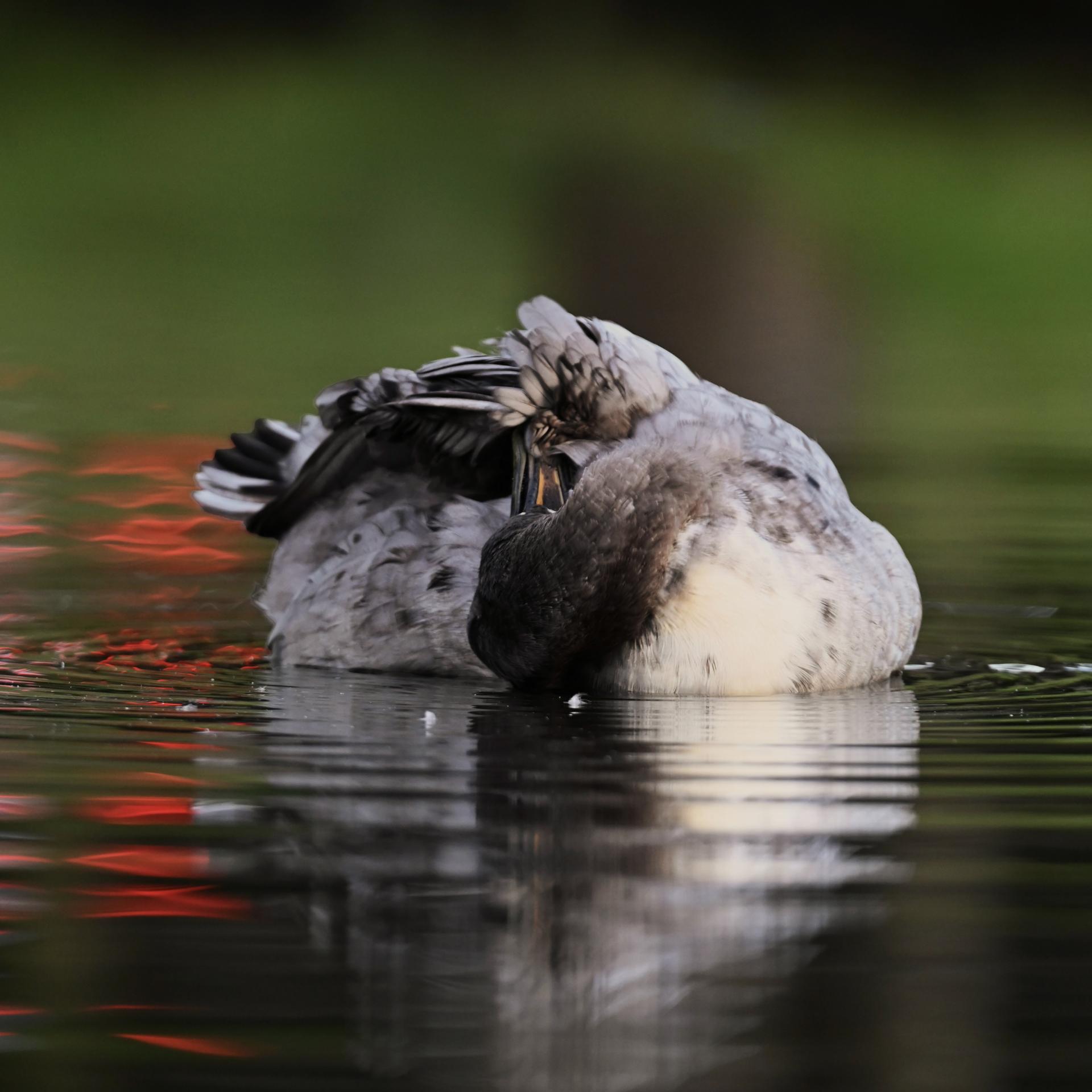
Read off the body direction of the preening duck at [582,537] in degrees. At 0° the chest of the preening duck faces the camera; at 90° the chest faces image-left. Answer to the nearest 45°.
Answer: approximately 315°
